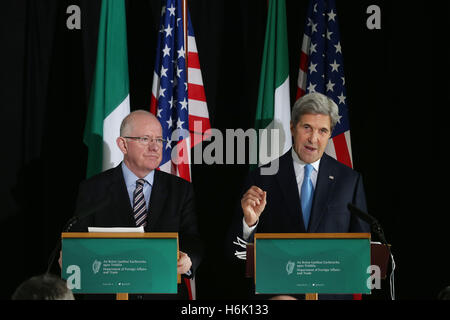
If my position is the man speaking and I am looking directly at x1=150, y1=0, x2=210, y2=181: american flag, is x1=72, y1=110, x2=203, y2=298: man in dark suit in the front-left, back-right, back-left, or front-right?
front-left

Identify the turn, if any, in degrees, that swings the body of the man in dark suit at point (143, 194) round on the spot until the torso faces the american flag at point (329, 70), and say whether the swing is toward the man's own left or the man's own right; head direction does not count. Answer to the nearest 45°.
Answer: approximately 135° to the man's own left

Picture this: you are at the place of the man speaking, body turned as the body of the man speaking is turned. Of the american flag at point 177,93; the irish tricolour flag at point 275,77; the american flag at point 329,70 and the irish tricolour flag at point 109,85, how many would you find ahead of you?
0

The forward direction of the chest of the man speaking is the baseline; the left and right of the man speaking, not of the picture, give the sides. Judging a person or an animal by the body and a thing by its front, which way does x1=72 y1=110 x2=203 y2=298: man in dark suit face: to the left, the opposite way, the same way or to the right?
the same way

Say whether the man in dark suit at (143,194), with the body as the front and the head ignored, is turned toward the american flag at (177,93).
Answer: no

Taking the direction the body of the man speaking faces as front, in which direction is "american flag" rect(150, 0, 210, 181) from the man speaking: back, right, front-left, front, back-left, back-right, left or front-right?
back-right

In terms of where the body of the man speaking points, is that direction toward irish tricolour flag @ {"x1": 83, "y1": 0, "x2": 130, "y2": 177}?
no

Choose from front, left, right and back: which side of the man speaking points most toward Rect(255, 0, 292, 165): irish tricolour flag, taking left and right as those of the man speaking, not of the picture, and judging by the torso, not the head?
back

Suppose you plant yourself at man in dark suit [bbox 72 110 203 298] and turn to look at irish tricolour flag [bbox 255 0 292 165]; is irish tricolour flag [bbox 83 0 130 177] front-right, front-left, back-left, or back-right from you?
front-left

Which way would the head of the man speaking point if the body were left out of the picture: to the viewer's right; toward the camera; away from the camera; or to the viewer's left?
toward the camera

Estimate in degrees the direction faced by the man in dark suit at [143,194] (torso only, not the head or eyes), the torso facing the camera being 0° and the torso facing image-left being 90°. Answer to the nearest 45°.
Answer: approximately 0°

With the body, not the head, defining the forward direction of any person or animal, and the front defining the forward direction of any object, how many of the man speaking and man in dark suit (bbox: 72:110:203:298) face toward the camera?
2

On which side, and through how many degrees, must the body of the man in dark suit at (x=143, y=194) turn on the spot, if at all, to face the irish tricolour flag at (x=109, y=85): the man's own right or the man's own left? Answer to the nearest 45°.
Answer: approximately 180°

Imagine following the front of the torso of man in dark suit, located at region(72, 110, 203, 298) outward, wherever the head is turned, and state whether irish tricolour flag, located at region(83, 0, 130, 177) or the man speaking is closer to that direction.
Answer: the man speaking

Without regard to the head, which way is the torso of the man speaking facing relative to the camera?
toward the camera

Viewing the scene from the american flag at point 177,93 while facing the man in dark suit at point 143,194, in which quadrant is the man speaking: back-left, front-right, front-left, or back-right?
front-left

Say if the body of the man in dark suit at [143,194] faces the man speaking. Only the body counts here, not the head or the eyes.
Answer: no
